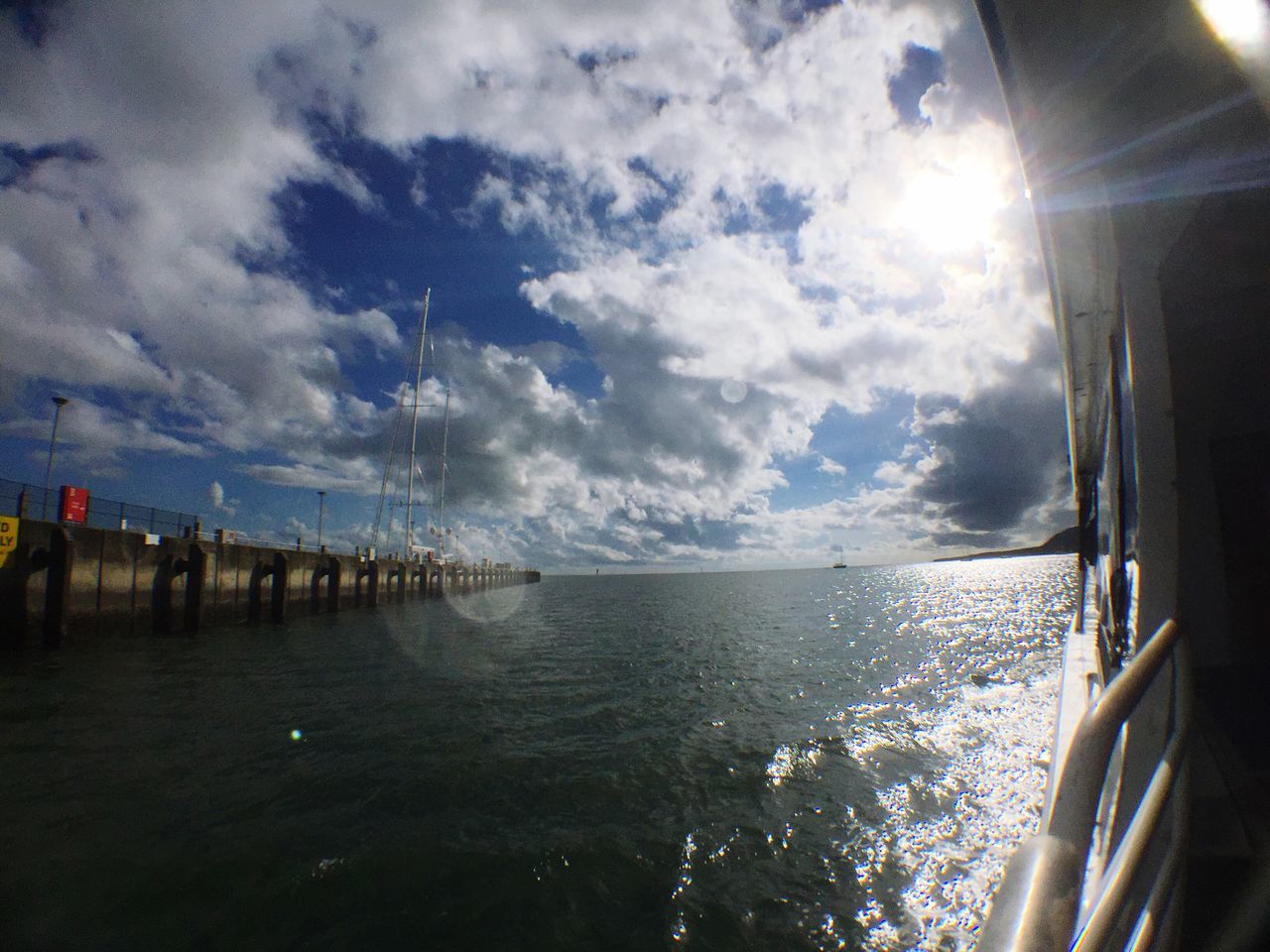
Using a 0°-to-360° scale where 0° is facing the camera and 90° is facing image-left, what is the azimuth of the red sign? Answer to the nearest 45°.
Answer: approximately 315°

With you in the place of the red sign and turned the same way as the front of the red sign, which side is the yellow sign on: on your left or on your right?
on your right
